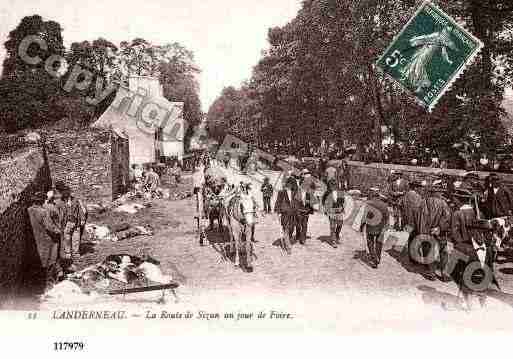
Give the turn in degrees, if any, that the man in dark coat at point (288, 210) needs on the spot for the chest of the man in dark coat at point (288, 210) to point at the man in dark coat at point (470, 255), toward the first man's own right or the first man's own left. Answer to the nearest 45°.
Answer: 0° — they already face them

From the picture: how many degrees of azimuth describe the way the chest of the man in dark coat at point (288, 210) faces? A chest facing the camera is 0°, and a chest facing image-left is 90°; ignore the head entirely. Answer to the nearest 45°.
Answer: approximately 315°

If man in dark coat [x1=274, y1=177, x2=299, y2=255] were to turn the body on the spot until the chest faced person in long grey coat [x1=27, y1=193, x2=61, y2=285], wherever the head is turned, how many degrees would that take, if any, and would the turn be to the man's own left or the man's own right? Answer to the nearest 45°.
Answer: approximately 90° to the man's own right
